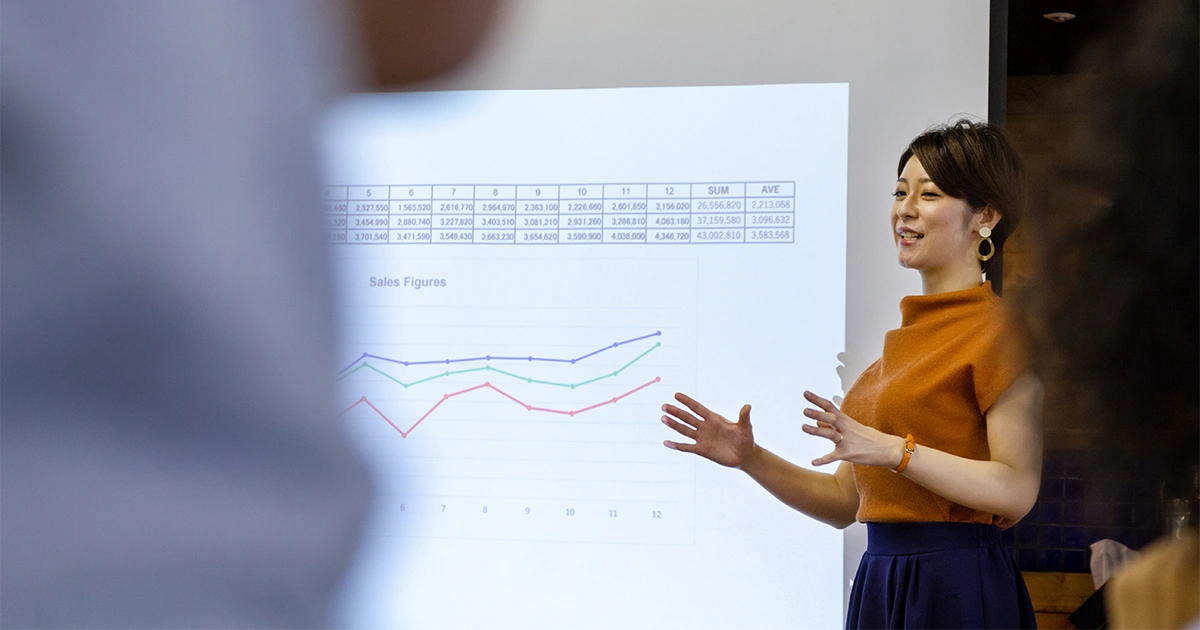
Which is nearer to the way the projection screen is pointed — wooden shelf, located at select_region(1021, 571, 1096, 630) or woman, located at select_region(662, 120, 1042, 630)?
the woman

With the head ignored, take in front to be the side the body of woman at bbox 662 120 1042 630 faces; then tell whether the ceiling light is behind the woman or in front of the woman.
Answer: behind

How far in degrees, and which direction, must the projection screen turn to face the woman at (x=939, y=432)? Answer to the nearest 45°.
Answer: approximately 45° to its left

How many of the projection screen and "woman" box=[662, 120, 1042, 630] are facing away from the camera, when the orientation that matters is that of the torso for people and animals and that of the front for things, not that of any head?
0

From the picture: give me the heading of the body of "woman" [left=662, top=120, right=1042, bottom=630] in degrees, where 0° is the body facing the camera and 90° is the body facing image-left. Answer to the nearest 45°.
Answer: approximately 45°

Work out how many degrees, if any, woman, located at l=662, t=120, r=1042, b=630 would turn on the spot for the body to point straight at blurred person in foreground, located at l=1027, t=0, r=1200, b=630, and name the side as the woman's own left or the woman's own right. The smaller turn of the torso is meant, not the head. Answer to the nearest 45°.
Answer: approximately 45° to the woman's own left

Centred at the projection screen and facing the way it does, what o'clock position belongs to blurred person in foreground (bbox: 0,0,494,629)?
The blurred person in foreground is roughly at 12 o'clock from the projection screen.

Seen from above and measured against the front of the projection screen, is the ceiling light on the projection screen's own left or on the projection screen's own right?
on the projection screen's own left

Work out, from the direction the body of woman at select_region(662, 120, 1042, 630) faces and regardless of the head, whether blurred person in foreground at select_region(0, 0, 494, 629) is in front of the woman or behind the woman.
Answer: in front

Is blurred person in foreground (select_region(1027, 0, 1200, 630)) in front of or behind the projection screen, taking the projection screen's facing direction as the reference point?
in front

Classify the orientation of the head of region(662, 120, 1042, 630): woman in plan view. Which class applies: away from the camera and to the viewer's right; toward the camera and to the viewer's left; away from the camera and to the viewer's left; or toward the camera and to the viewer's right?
toward the camera and to the viewer's left
